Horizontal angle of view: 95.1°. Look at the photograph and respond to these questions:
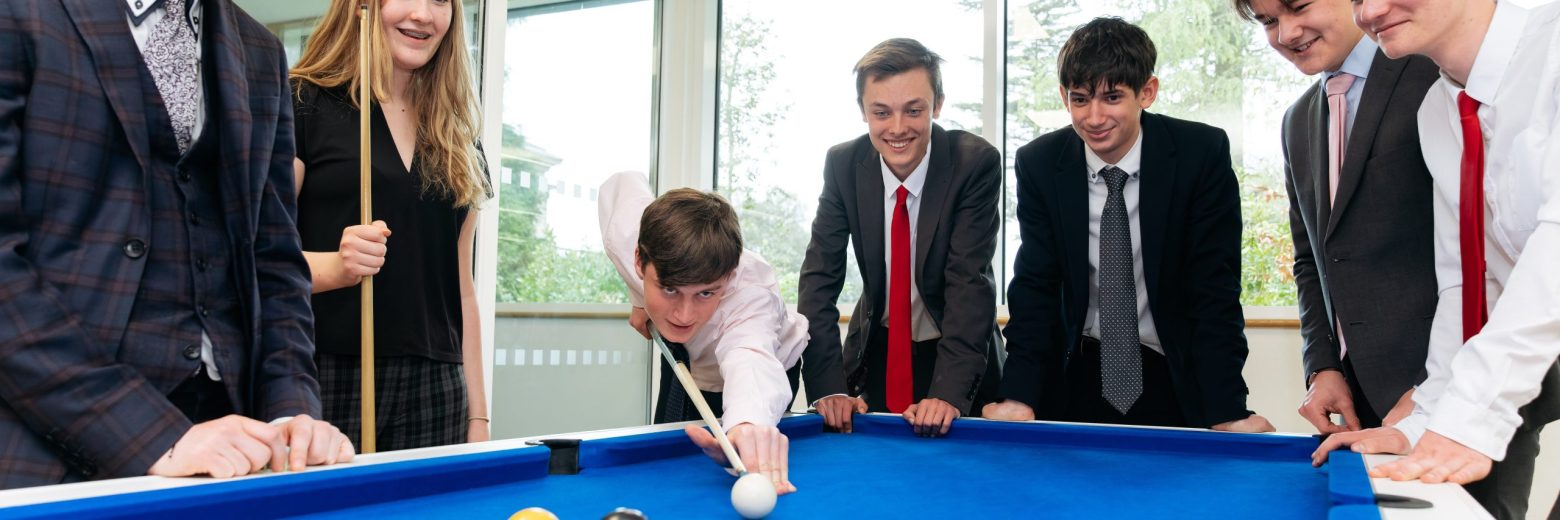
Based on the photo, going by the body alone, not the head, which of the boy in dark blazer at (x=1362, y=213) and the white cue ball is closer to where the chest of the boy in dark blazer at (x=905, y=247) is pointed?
the white cue ball

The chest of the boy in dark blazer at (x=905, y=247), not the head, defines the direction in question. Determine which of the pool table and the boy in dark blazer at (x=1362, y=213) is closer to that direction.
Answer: the pool table

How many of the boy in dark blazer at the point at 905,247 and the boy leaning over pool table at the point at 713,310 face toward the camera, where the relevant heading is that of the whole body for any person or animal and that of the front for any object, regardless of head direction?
2

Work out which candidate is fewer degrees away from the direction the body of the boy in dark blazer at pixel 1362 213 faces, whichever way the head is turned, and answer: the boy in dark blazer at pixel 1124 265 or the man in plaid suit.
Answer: the man in plaid suit

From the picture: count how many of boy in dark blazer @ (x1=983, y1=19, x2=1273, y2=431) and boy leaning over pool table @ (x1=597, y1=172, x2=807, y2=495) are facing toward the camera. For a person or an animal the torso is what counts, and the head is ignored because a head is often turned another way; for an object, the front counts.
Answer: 2

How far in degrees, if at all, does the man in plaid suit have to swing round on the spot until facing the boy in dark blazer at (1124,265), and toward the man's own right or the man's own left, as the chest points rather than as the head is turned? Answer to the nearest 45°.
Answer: approximately 45° to the man's own left

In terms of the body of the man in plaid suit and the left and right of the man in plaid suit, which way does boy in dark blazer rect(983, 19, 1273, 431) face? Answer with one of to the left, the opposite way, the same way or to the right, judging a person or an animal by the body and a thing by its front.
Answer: to the right

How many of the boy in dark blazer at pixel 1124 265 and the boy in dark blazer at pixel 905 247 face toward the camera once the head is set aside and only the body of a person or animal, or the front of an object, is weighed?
2

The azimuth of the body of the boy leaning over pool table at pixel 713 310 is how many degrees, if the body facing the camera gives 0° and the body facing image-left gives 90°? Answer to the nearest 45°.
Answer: approximately 0°
